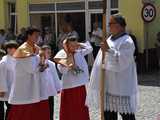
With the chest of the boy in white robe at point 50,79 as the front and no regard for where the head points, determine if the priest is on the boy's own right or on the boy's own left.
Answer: on the boy's own left

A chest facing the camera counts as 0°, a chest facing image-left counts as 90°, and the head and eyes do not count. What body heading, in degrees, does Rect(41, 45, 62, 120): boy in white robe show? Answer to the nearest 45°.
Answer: approximately 45°

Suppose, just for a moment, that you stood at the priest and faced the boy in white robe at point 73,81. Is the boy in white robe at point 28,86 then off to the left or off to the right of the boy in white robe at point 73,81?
left

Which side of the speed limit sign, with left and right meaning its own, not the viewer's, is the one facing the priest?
front

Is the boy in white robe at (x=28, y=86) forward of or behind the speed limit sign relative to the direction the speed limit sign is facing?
forward

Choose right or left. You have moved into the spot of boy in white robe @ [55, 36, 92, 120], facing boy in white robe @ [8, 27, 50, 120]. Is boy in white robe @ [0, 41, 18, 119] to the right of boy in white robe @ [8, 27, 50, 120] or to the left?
right
